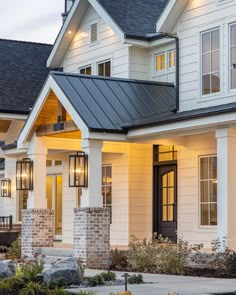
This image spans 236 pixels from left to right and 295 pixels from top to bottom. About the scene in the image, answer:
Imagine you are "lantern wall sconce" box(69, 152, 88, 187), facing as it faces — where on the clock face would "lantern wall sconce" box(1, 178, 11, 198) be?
"lantern wall sconce" box(1, 178, 11, 198) is roughly at 4 o'clock from "lantern wall sconce" box(69, 152, 88, 187).

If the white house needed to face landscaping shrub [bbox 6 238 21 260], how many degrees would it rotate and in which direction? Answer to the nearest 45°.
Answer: approximately 90° to its right

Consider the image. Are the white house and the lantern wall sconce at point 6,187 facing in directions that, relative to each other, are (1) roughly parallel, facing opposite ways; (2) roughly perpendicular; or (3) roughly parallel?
roughly parallel

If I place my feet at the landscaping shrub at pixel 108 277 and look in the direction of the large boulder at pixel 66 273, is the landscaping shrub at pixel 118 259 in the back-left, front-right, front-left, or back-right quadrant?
back-right

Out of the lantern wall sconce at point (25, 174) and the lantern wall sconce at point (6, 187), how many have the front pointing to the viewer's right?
0

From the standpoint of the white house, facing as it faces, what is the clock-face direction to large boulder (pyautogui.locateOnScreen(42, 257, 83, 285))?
The large boulder is roughly at 11 o'clock from the white house.

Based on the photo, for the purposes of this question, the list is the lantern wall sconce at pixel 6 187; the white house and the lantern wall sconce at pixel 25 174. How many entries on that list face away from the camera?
0

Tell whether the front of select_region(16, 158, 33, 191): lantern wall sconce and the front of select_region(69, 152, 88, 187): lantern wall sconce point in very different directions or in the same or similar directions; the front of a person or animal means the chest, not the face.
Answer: same or similar directions

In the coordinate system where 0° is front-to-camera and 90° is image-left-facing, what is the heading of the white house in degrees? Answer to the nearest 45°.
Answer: approximately 45°

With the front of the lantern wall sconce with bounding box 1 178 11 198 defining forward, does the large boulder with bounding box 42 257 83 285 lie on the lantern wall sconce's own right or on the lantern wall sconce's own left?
on the lantern wall sconce's own left

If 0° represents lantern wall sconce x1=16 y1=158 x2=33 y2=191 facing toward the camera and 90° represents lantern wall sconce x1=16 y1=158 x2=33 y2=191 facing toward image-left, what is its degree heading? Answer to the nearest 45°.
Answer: approximately 45°

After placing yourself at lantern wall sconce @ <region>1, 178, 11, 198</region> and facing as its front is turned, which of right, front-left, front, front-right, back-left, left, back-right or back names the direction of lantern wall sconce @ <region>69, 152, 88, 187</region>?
front-left

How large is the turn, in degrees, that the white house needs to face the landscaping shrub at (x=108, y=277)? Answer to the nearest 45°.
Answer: approximately 45° to its left

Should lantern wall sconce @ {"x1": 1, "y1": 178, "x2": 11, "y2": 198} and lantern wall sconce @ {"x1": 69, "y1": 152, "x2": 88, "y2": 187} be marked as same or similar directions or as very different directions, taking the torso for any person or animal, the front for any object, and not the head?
same or similar directions

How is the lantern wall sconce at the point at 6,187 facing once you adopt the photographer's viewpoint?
facing the viewer and to the left of the viewer
